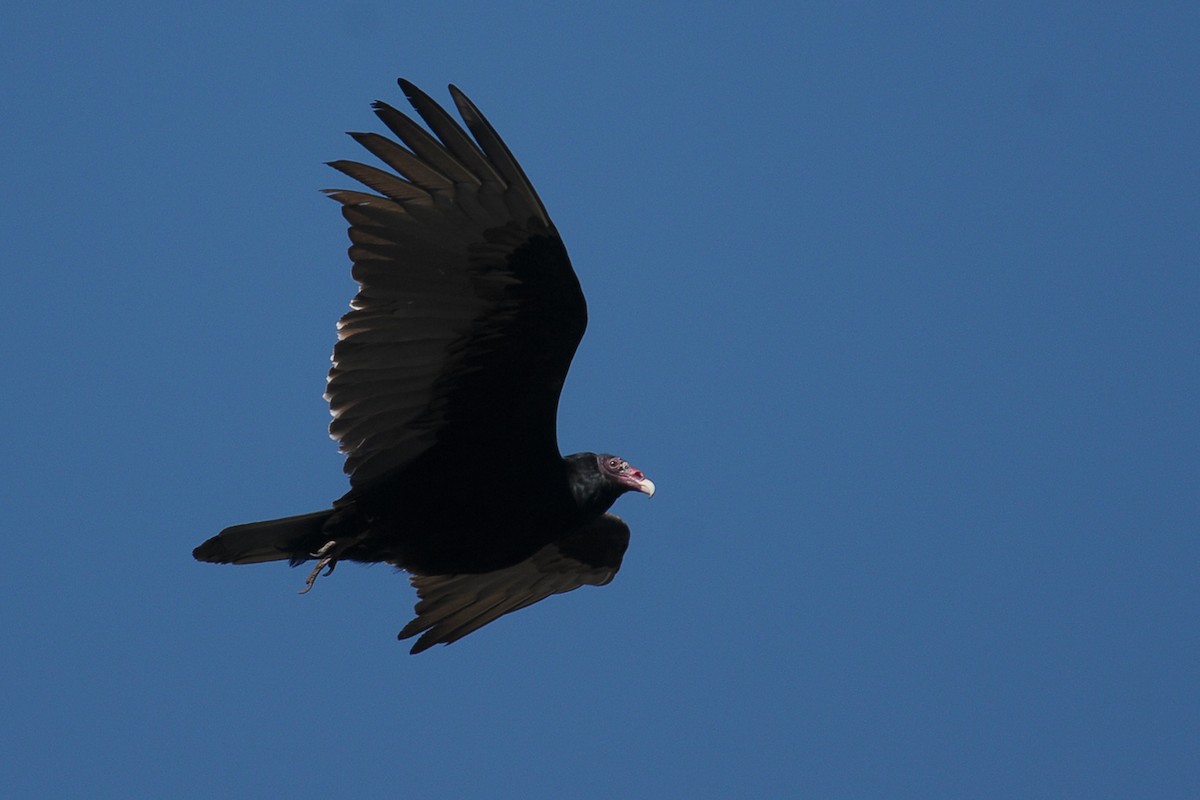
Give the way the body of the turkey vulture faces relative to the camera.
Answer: to the viewer's right
